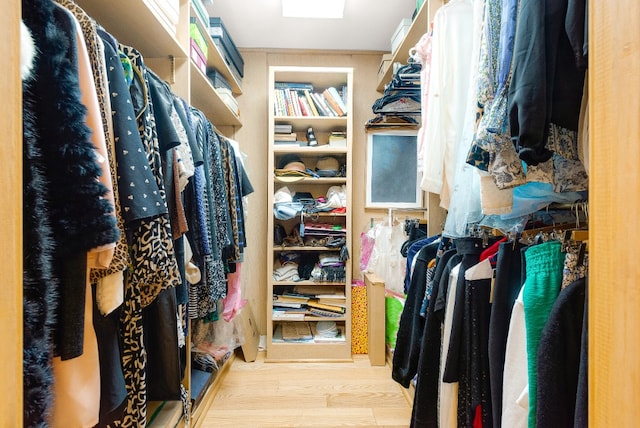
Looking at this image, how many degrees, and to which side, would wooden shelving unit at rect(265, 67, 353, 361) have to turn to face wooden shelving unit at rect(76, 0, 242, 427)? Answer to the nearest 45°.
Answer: approximately 45° to its right

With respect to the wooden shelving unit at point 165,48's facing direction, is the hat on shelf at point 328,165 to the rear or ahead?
ahead

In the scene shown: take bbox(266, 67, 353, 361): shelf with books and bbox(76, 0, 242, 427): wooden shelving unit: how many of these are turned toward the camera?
1

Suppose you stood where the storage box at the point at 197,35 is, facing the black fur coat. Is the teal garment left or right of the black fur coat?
left

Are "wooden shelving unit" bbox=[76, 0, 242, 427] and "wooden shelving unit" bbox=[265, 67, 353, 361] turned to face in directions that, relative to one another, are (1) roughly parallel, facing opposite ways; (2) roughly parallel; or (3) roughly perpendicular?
roughly perpendicular

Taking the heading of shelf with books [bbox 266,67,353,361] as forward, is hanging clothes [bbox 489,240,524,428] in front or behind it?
in front

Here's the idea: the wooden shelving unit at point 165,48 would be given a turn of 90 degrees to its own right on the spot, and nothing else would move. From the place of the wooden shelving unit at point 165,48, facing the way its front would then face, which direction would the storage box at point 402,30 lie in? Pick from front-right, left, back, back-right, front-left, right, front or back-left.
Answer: left

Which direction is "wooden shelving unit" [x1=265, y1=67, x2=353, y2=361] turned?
toward the camera

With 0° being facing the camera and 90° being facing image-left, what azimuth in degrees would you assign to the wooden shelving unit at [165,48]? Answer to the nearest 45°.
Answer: approximately 270°
